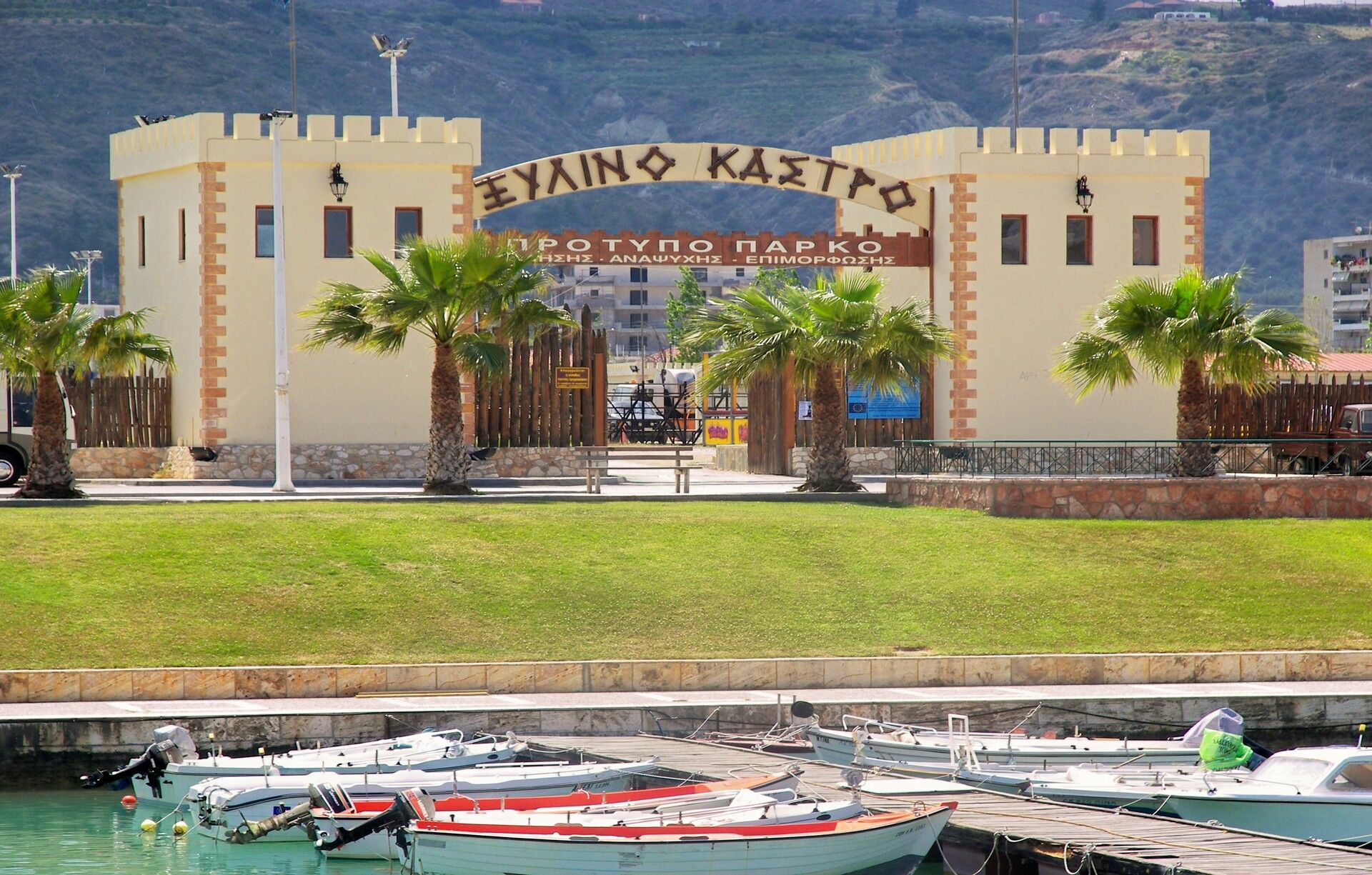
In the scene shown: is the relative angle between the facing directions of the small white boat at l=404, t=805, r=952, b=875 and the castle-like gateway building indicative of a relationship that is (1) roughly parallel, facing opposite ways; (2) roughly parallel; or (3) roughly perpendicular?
roughly perpendicular

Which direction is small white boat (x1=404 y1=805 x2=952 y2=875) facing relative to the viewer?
to the viewer's right

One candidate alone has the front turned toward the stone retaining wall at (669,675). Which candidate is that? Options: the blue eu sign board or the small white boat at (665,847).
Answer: the blue eu sign board

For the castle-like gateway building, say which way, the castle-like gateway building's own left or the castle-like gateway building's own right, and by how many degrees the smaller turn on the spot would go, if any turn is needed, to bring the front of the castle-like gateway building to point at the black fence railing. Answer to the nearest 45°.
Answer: approximately 45° to the castle-like gateway building's own left

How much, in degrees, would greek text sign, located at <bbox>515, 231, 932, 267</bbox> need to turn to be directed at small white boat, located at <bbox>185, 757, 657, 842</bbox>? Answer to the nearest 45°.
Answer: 0° — it already faces it

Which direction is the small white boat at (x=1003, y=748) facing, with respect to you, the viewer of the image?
facing to the left of the viewer

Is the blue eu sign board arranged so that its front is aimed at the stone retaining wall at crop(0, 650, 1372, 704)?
yes

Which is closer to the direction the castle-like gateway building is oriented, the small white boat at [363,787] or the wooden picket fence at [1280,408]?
the small white boat

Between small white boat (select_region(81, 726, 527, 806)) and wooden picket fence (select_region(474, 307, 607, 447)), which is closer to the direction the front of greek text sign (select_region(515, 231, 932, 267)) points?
the small white boat

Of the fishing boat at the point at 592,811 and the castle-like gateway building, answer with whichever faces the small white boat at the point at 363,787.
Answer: the castle-like gateway building

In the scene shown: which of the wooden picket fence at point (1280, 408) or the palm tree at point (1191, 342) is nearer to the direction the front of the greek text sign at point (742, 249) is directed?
the palm tree

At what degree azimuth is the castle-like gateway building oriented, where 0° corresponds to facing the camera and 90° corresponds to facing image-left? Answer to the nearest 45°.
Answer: approximately 0°
